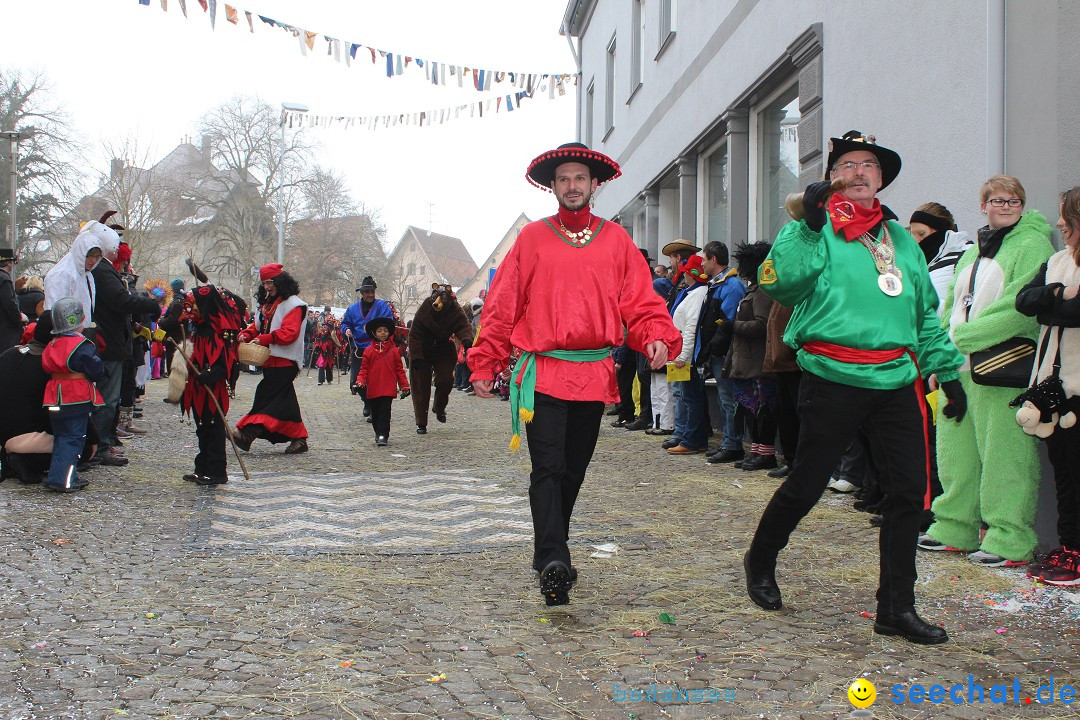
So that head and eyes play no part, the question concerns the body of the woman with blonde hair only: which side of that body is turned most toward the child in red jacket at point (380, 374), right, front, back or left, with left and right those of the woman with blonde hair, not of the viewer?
right

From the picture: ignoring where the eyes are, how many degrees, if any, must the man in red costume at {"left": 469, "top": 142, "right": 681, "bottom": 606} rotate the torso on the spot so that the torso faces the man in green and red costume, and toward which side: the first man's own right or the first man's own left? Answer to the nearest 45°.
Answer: approximately 45° to the first man's own left

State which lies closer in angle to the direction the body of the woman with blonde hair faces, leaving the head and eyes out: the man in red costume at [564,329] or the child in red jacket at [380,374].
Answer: the man in red costume

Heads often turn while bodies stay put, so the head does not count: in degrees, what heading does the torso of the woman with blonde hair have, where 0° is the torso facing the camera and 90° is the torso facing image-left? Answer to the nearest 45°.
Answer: approximately 45°

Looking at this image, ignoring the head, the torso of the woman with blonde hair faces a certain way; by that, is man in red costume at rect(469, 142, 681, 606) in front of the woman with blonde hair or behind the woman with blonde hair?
in front

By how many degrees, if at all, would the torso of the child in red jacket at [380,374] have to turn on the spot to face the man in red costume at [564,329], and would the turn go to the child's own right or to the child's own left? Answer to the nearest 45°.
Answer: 0° — they already face them

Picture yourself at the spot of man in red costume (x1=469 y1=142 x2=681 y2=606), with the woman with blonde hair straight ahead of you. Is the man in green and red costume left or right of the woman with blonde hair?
right

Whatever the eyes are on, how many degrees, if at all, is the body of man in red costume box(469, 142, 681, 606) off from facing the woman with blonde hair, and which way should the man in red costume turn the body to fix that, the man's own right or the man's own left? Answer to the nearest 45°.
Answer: approximately 90° to the man's own left

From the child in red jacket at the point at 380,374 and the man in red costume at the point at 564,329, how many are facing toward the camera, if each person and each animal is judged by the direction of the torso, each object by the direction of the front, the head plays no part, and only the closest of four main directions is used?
2
